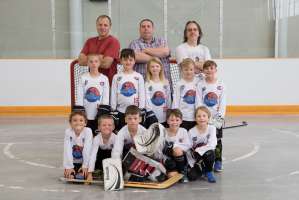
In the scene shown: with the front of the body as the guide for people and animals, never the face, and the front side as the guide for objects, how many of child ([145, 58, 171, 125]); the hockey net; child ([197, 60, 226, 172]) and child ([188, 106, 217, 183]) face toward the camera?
4

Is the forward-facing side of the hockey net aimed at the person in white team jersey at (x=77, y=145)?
yes

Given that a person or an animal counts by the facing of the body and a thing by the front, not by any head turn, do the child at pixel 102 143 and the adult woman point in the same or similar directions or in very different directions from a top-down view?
same or similar directions

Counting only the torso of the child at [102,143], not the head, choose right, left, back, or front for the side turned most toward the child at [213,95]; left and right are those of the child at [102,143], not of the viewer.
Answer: left

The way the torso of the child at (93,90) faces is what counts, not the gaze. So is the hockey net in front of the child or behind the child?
behind

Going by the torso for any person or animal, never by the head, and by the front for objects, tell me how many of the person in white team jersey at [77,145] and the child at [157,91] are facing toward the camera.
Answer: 2

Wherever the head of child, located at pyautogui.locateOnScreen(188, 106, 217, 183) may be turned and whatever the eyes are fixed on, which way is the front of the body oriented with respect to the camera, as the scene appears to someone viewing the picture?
toward the camera

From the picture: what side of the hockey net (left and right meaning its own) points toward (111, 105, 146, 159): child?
front

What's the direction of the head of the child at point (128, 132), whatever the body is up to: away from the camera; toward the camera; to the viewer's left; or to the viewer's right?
toward the camera

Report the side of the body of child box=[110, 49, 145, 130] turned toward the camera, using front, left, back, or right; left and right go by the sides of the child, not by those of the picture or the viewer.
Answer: front

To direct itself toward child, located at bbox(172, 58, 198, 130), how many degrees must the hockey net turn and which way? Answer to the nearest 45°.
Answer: approximately 45° to its left

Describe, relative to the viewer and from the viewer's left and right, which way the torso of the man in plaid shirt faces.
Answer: facing the viewer

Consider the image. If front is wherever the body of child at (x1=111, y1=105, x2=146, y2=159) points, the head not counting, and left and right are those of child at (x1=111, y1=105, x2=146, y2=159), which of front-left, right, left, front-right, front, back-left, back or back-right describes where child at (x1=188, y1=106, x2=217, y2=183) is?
left

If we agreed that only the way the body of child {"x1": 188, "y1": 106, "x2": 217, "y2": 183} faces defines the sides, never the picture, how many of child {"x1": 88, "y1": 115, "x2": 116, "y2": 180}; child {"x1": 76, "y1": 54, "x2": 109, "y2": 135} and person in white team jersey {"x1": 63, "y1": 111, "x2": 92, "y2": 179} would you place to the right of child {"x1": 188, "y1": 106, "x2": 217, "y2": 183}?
3

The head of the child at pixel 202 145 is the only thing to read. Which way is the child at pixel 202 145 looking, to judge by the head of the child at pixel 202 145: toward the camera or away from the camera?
toward the camera
